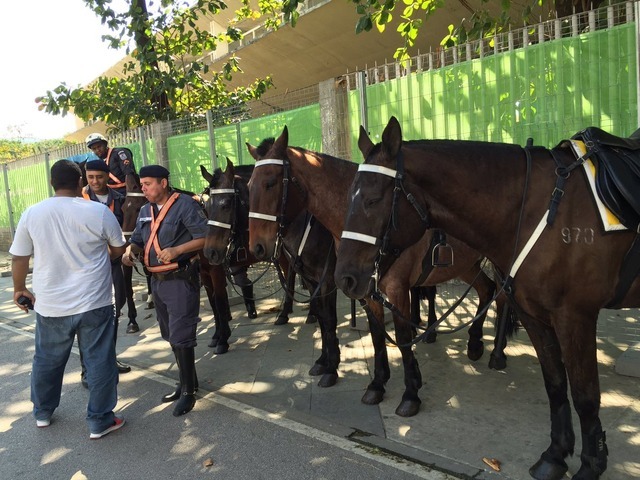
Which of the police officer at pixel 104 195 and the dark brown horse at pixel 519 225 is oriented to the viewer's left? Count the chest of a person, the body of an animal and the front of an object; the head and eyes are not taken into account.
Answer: the dark brown horse

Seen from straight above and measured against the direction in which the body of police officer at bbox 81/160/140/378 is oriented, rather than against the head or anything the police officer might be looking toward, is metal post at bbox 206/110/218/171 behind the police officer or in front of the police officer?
behind

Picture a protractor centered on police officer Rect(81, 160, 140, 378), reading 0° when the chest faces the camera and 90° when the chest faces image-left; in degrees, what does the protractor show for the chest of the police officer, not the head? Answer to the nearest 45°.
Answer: approximately 0°

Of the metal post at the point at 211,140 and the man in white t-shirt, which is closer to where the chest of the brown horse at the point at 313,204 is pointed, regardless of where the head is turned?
the man in white t-shirt

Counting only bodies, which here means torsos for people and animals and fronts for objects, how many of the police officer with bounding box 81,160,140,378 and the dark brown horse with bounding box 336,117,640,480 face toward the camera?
1

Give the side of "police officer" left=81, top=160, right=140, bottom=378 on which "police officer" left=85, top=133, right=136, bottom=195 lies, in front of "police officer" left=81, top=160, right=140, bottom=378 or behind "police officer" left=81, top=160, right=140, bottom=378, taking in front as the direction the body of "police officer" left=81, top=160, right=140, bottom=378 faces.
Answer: behind

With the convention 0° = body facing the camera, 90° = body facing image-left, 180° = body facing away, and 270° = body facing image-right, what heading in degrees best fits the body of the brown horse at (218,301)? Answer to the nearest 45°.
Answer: approximately 45°

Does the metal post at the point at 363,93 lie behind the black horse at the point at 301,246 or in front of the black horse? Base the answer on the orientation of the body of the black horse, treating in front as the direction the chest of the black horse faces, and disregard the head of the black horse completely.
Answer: behind

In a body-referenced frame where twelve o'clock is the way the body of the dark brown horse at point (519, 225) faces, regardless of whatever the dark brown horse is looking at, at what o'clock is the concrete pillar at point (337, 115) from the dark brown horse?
The concrete pillar is roughly at 2 o'clock from the dark brown horse.

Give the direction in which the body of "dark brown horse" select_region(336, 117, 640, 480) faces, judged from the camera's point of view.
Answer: to the viewer's left

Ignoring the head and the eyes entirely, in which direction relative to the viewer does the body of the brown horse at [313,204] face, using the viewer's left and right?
facing the viewer and to the left of the viewer

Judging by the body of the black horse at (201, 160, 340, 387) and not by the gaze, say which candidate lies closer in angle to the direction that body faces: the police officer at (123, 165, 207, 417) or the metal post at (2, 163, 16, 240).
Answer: the police officer

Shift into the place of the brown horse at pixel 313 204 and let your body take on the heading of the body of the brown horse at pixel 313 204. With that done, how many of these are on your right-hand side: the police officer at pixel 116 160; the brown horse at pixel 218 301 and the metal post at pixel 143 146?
3
